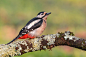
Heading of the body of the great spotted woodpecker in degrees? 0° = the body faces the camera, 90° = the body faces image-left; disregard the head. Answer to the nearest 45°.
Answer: approximately 270°
